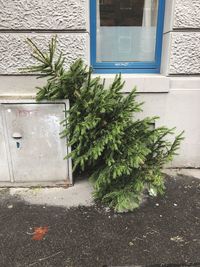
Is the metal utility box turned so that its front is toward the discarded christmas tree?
no

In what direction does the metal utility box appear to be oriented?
toward the camera
